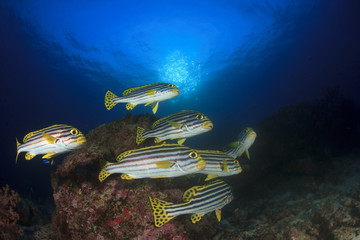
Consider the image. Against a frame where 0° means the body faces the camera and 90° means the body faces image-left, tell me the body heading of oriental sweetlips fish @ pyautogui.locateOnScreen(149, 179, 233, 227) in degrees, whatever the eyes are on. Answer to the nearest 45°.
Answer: approximately 225°

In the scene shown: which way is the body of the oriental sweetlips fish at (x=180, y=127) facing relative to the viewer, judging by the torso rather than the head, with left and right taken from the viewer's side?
facing to the right of the viewer

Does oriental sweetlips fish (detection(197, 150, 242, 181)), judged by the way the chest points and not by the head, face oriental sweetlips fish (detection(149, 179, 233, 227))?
no

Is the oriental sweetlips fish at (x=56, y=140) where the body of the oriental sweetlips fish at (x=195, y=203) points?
no

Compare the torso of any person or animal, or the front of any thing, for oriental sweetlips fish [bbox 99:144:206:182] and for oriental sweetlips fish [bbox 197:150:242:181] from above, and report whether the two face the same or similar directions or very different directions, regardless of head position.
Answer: same or similar directions

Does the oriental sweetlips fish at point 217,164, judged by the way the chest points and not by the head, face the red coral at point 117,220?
no

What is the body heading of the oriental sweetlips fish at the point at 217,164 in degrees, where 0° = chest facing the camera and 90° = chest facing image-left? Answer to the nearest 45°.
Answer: approximately 270°

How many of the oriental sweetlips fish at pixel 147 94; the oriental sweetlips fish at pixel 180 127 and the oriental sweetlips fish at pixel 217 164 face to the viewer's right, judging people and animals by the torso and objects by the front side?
3

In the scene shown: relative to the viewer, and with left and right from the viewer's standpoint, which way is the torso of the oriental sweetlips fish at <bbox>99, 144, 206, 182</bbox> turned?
facing to the right of the viewer

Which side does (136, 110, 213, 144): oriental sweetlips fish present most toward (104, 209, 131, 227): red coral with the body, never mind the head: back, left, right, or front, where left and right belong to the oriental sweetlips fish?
back

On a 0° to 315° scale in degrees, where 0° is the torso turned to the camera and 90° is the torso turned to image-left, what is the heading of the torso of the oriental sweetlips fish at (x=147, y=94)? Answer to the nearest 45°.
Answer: approximately 270°
